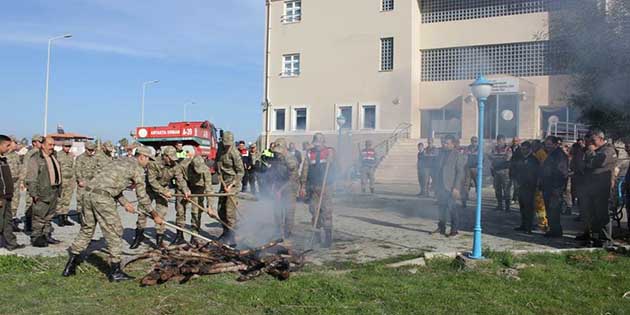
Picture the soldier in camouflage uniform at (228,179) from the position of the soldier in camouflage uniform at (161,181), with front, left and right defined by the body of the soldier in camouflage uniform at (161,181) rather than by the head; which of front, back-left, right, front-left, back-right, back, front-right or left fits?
front-left

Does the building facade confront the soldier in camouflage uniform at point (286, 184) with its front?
yes

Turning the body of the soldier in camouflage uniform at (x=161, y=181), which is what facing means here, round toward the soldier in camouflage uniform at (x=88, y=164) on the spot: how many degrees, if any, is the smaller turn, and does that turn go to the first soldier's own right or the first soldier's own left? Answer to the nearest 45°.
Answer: approximately 180°

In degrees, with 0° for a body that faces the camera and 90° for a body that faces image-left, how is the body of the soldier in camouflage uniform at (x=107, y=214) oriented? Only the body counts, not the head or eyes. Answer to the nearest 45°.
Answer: approximately 270°

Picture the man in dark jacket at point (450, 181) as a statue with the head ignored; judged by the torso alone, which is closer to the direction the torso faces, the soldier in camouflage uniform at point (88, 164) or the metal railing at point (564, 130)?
the soldier in camouflage uniform

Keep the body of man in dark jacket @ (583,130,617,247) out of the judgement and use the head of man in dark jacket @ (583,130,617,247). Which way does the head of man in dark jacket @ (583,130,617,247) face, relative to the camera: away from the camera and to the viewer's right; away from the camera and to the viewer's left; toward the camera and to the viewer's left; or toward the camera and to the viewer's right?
toward the camera and to the viewer's left

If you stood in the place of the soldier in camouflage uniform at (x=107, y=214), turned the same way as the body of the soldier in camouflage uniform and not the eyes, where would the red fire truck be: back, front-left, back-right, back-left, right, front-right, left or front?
left

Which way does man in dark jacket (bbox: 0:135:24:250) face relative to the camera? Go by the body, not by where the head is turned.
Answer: to the viewer's right

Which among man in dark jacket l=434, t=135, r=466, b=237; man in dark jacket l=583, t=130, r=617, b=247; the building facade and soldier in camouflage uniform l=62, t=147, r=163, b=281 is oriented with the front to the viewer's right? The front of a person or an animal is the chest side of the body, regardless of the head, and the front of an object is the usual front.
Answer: the soldier in camouflage uniform

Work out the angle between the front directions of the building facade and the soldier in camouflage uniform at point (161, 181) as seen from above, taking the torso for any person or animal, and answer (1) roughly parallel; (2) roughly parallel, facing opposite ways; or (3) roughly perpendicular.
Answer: roughly perpendicular

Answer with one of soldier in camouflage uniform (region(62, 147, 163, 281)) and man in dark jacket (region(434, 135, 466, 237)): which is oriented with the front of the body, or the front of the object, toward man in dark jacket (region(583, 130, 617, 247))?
the soldier in camouflage uniform

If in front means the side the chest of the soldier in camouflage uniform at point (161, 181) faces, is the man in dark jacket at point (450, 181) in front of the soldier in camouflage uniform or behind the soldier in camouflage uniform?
in front
